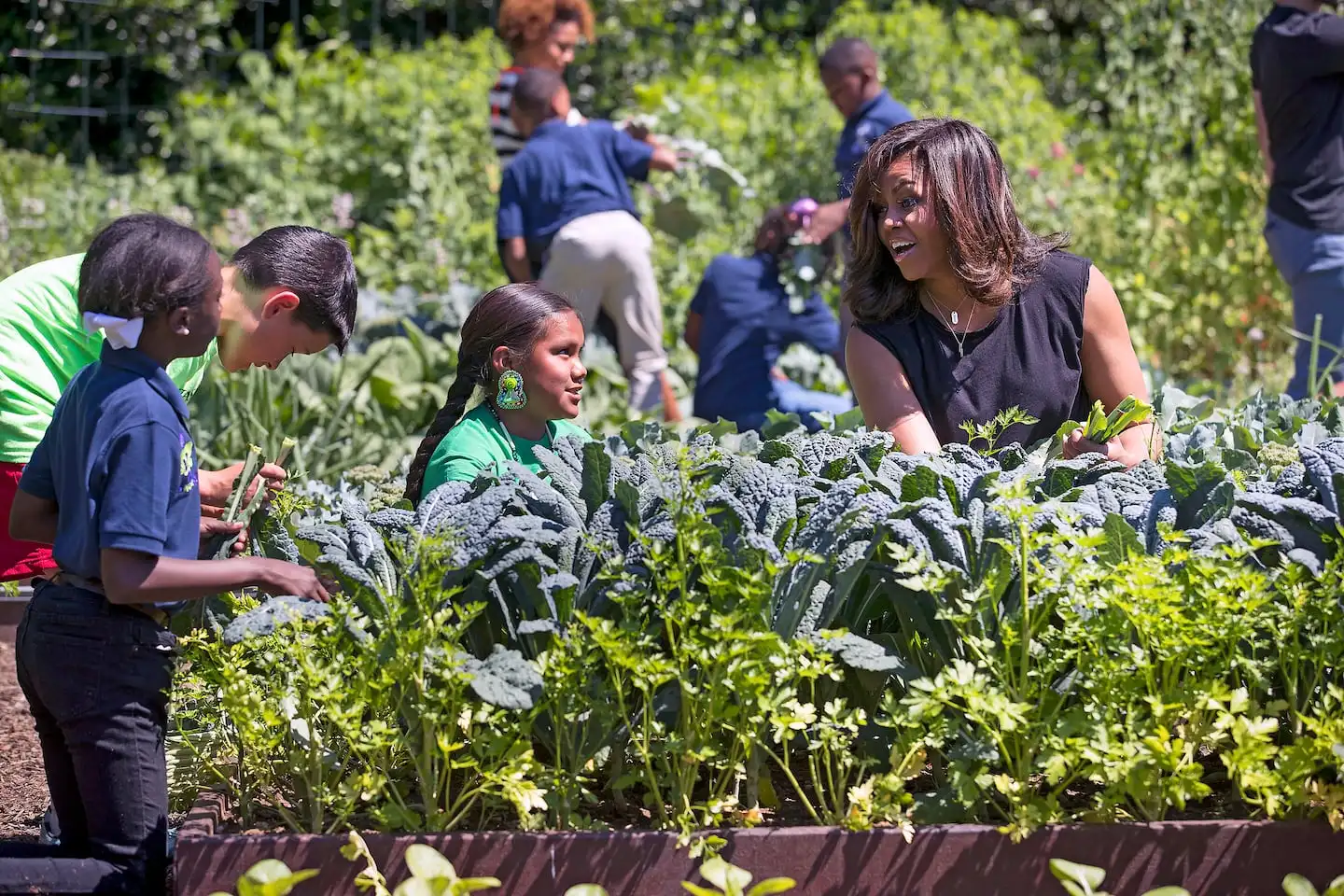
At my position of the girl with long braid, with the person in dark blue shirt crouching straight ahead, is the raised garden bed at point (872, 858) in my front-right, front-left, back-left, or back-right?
back-right

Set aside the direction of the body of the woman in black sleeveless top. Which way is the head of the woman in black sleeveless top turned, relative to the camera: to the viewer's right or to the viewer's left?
to the viewer's left

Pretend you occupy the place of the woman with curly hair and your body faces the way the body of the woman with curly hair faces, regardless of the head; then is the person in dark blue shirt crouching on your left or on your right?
on your right

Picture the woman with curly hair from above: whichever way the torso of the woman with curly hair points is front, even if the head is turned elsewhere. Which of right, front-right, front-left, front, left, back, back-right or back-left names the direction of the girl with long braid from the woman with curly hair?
right

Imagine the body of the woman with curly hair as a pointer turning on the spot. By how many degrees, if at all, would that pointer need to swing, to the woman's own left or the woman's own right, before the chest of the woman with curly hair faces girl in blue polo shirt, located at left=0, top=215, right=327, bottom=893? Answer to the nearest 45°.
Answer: approximately 90° to the woman's own right

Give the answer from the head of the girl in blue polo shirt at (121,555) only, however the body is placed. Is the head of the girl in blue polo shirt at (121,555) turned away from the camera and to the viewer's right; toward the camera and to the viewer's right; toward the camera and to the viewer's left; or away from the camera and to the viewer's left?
away from the camera and to the viewer's right
